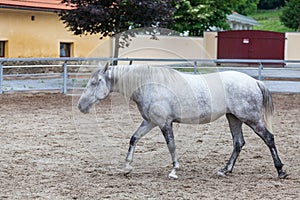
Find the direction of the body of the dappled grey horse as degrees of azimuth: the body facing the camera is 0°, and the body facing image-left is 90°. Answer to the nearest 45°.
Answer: approximately 90°

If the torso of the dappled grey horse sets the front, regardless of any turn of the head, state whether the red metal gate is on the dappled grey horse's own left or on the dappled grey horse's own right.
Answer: on the dappled grey horse's own right

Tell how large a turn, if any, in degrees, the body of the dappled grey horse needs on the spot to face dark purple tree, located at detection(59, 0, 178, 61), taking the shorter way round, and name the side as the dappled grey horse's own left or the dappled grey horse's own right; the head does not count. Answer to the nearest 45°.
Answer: approximately 90° to the dappled grey horse's own right
